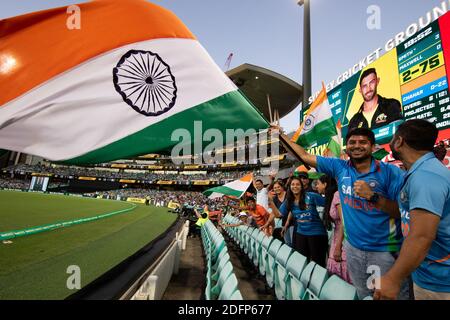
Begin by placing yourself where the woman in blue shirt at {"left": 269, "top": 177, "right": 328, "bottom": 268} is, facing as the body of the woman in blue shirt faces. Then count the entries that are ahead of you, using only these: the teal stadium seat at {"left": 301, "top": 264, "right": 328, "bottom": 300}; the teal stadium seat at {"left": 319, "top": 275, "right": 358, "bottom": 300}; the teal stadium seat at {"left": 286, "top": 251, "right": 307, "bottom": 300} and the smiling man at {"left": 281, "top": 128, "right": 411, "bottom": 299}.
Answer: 4

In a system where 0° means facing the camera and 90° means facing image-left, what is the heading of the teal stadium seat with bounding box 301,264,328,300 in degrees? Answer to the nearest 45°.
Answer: approximately 45°

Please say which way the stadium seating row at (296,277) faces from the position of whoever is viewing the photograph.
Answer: facing the viewer and to the left of the viewer

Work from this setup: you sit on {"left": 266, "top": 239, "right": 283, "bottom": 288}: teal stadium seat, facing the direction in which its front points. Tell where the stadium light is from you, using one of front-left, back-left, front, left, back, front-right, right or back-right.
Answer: back-right

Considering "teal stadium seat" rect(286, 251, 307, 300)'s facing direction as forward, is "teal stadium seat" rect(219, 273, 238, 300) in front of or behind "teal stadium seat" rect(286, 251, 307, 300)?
in front

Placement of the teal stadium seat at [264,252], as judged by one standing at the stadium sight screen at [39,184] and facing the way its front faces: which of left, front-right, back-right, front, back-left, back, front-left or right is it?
front

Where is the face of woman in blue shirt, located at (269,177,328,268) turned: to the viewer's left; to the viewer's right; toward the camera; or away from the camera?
toward the camera

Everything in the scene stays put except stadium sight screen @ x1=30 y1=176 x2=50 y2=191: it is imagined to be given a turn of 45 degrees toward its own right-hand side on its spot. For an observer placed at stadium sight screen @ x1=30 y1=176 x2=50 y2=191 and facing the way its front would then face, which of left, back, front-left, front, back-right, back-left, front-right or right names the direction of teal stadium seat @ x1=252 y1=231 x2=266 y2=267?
front-left

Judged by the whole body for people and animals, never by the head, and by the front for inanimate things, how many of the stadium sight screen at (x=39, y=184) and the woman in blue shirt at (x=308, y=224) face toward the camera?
2

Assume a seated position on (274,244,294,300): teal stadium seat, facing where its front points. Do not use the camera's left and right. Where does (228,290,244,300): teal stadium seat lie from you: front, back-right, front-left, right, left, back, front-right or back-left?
front-left

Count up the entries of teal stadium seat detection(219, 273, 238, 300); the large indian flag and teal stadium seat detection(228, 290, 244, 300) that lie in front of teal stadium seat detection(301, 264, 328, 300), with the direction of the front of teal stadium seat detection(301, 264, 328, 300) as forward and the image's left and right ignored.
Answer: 3

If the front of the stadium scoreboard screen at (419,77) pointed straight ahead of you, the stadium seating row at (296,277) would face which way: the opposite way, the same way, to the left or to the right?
the same way

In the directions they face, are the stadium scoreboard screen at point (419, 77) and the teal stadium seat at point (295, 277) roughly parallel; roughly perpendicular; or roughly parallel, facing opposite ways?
roughly parallel

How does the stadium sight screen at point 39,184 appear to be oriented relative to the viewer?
toward the camera
